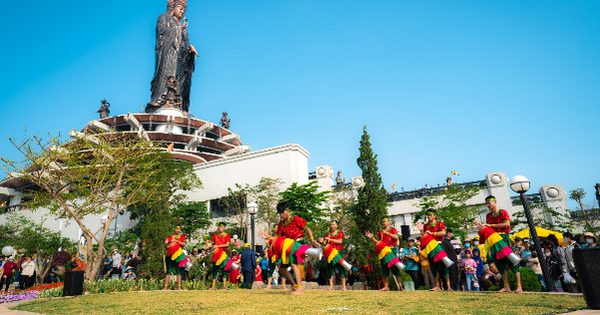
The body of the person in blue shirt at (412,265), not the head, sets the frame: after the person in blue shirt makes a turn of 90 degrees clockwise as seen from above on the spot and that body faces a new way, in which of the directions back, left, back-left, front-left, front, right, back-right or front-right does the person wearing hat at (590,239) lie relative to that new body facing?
back

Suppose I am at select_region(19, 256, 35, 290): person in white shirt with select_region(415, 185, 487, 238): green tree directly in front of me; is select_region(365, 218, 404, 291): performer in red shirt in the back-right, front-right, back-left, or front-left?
front-right

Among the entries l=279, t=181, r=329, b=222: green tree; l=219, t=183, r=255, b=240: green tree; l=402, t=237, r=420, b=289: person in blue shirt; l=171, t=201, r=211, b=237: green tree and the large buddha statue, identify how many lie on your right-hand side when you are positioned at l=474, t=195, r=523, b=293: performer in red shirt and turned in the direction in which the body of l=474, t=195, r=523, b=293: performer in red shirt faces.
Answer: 5

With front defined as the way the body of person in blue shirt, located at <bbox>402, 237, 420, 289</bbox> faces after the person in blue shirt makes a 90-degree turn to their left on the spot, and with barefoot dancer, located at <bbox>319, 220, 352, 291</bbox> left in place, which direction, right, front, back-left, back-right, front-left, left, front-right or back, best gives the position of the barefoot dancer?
back-right

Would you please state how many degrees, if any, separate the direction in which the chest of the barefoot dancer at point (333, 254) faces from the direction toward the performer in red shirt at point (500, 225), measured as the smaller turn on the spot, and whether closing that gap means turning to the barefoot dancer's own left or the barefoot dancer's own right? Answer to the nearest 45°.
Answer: approximately 90° to the barefoot dancer's own left

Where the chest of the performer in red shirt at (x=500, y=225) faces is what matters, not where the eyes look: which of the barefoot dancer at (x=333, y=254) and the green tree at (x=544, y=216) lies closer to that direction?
the barefoot dancer

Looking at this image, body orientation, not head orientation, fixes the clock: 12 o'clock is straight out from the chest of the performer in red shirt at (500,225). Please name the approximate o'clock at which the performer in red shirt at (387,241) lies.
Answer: the performer in red shirt at (387,241) is roughly at 2 o'clock from the performer in red shirt at (500,225).

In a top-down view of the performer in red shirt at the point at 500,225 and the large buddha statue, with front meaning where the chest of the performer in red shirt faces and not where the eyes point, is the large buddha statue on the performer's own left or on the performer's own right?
on the performer's own right

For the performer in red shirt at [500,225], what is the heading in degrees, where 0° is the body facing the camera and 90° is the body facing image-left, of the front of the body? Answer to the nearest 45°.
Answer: approximately 45°

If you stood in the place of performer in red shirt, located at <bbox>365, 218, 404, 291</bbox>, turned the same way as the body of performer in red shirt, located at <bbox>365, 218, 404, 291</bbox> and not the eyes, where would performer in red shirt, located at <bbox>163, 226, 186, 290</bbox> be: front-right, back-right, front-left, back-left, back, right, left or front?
front-right

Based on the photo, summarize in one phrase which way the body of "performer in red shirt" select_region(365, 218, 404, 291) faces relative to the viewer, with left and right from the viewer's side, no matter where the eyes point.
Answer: facing the viewer and to the left of the viewer

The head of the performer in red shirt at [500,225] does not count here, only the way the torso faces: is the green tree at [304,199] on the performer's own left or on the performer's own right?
on the performer's own right

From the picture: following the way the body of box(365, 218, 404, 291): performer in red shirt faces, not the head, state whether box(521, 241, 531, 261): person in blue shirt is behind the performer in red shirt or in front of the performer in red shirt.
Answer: behind

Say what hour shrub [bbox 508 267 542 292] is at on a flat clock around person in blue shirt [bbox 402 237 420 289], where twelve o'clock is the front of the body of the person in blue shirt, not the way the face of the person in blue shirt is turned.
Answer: The shrub is roughly at 10 o'clock from the person in blue shirt.

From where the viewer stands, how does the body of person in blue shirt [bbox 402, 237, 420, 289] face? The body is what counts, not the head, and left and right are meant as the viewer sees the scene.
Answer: facing the viewer

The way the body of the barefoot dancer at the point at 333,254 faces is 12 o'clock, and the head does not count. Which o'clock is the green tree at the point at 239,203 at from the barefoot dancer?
The green tree is roughly at 4 o'clock from the barefoot dancer.
